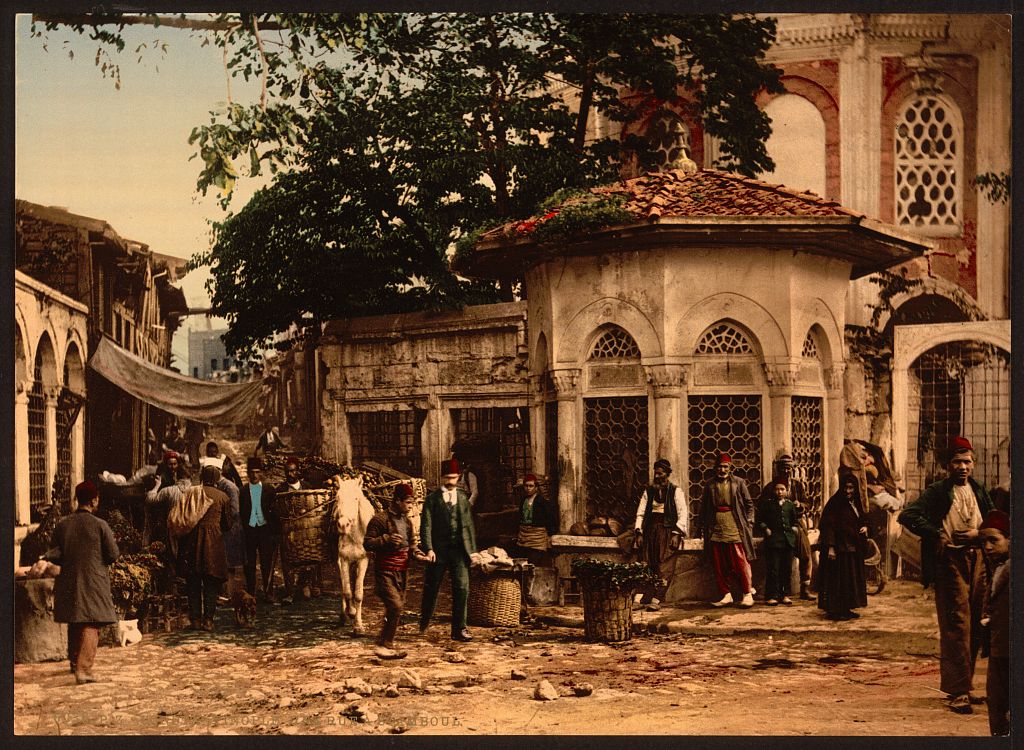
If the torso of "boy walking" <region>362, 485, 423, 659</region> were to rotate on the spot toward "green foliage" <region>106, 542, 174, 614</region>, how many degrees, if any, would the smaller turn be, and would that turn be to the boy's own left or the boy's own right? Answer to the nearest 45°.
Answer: approximately 135° to the boy's own right

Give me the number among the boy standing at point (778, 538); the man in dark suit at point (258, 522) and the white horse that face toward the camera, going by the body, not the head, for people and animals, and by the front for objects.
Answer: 3

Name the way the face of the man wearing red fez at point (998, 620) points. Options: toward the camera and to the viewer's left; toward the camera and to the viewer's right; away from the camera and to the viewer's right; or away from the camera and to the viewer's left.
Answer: toward the camera and to the viewer's left

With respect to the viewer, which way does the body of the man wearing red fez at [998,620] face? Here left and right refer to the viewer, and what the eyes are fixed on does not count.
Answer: facing the viewer and to the left of the viewer

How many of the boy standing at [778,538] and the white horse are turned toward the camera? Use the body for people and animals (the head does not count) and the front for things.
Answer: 2

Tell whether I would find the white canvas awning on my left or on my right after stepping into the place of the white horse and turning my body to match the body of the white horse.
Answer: on my right

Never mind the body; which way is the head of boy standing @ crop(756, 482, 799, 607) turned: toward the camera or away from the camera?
toward the camera

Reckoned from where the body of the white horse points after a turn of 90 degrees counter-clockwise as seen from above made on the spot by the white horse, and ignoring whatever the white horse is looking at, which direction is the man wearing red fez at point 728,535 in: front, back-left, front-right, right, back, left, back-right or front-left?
front

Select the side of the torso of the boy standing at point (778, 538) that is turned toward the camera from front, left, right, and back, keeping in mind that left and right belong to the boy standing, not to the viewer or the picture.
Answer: front

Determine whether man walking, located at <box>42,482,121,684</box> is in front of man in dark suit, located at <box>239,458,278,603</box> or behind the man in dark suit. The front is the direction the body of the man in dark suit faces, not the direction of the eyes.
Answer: in front

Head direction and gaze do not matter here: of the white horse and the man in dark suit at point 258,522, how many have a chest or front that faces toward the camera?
2

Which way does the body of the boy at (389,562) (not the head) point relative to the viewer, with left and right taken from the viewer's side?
facing the viewer and to the right of the viewer

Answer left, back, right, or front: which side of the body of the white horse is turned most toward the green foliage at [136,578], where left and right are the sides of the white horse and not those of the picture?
right

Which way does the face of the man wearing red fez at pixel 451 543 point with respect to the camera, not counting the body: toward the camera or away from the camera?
toward the camera

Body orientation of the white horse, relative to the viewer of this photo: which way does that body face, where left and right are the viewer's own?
facing the viewer

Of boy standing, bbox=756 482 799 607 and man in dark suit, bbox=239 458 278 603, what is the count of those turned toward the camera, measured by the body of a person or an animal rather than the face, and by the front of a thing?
2

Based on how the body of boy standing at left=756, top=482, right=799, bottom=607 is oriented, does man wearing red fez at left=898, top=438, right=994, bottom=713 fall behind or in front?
in front

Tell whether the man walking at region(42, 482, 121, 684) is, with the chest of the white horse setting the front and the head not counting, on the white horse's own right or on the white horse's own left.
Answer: on the white horse's own right
